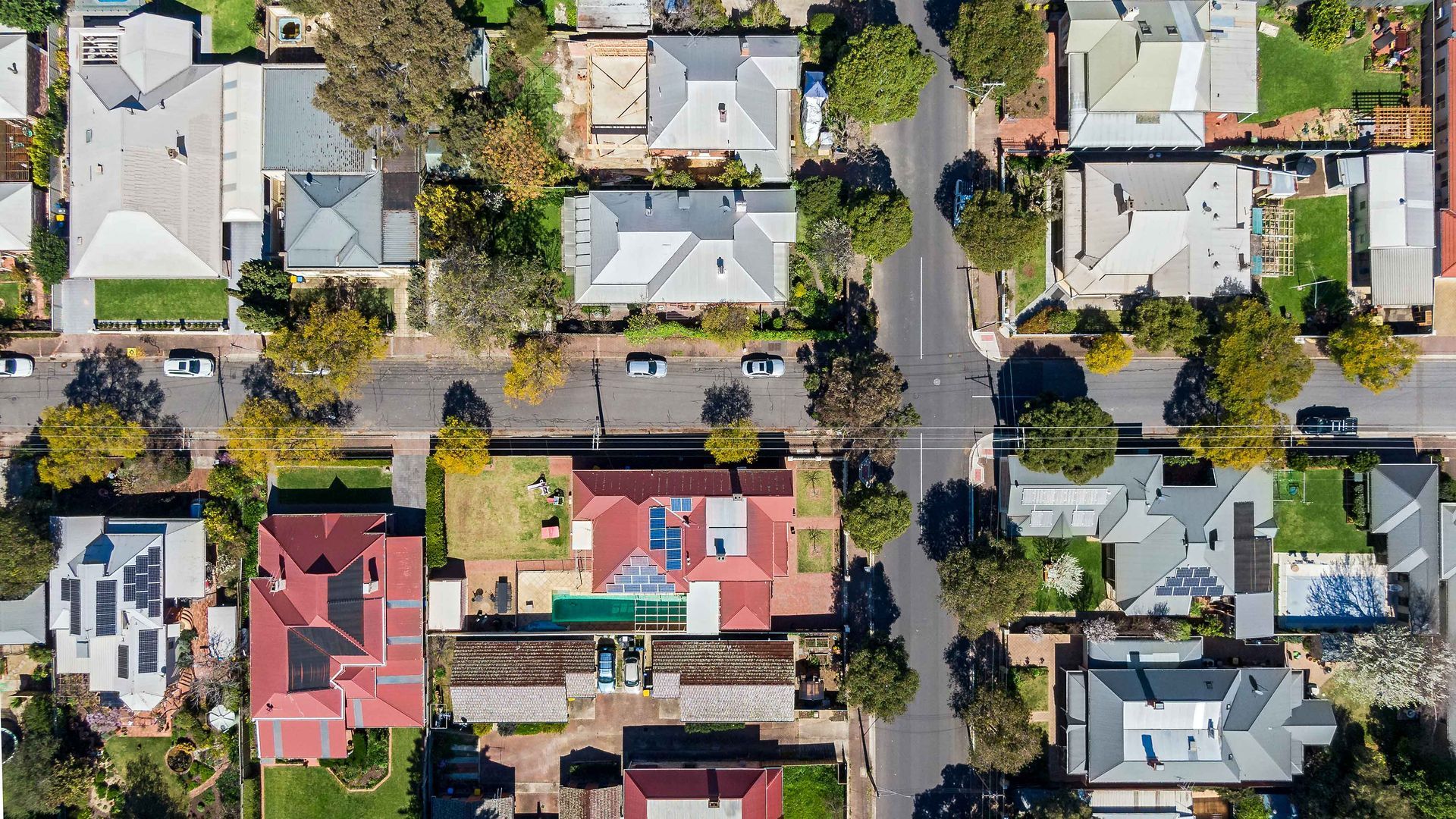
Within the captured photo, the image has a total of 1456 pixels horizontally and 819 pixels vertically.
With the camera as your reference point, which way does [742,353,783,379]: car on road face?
facing to the right of the viewer

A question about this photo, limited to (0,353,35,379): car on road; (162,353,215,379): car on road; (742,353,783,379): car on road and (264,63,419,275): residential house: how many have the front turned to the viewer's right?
3

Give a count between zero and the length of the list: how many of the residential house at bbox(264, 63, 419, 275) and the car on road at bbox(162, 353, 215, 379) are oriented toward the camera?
1

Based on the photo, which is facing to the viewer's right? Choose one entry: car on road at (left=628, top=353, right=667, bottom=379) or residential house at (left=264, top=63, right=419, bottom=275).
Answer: the car on road

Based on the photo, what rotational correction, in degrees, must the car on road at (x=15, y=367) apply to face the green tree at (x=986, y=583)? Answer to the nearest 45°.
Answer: approximately 45° to its right

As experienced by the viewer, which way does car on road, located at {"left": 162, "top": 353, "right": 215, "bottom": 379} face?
facing to the right of the viewer

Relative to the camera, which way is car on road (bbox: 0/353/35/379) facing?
to the viewer's right

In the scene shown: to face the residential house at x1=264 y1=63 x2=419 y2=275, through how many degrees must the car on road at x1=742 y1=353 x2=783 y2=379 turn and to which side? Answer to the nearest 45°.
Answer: approximately 180°
